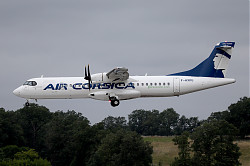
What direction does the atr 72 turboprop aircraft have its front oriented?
to the viewer's left
